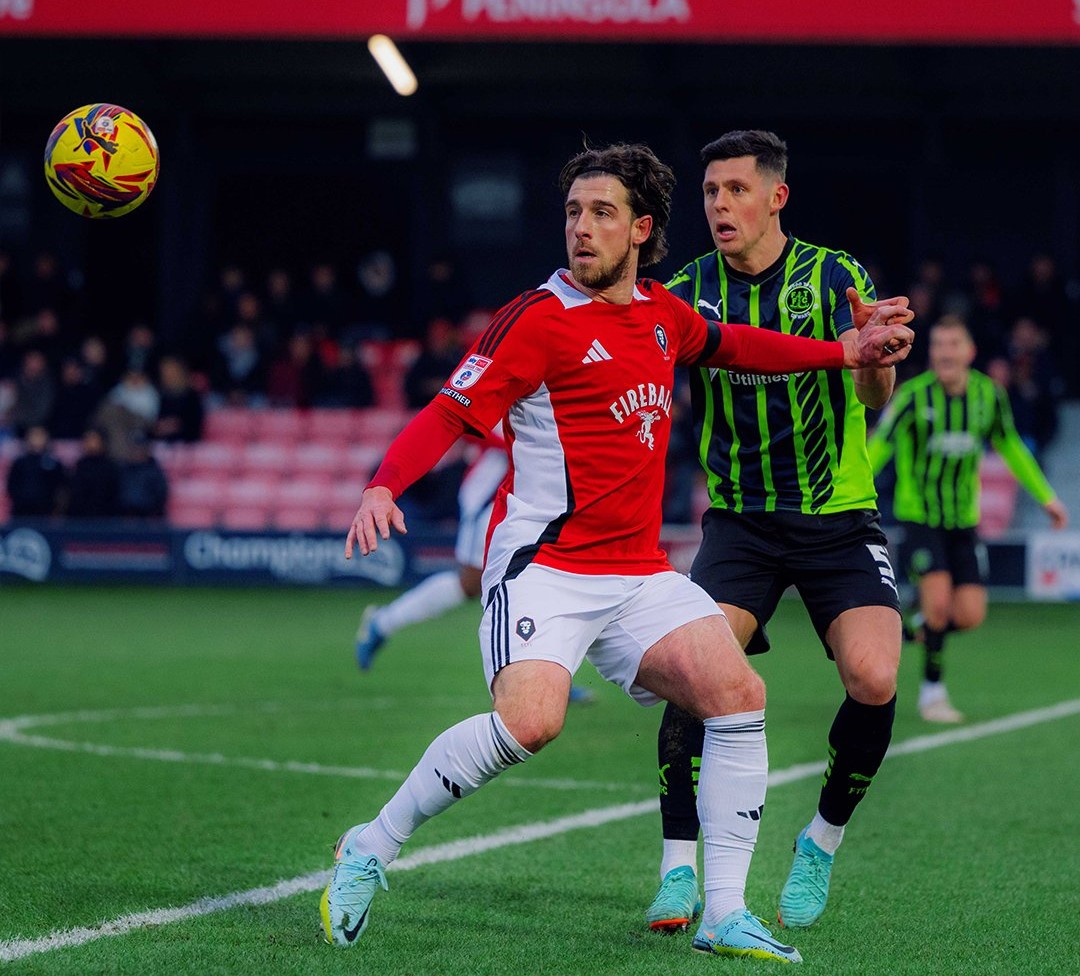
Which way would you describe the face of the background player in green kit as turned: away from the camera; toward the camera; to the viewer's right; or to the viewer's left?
toward the camera

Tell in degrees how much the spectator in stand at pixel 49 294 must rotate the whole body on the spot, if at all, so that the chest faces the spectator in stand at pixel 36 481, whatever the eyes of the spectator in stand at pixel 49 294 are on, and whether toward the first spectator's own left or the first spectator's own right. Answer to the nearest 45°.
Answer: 0° — they already face them

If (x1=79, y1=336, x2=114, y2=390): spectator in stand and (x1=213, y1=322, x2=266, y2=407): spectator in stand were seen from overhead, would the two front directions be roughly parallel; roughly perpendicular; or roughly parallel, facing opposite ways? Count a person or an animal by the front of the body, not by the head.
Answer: roughly parallel

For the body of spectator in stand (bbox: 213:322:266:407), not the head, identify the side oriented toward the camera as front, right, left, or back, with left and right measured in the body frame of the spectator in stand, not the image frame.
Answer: front

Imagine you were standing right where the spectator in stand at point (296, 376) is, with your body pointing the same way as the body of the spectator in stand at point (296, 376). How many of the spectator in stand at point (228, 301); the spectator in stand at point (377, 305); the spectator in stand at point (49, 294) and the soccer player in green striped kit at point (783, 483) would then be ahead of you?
1

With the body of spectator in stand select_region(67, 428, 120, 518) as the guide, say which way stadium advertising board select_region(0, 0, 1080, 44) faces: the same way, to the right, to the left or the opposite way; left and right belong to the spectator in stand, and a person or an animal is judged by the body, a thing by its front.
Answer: the same way

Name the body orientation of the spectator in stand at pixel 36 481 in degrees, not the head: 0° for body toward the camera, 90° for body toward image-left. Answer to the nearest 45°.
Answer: approximately 0°

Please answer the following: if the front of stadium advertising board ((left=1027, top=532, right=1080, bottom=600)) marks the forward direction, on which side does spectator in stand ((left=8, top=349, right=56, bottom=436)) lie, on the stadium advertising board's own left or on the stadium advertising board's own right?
on the stadium advertising board's own right

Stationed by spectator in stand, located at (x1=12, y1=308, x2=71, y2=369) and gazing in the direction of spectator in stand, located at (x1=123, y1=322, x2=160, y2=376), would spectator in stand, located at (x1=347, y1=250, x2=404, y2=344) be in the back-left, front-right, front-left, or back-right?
front-left

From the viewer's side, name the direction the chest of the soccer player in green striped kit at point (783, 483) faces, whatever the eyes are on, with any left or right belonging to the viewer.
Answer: facing the viewer and to the left of the viewer

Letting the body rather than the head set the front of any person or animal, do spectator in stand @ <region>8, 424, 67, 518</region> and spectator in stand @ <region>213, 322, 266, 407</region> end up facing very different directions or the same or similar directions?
same or similar directions

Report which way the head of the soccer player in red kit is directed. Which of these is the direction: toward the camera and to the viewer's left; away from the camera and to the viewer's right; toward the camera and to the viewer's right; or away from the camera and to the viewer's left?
toward the camera and to the viewer's left

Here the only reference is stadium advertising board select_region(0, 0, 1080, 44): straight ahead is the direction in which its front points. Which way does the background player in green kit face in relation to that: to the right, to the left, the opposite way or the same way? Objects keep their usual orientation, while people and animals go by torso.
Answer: the same way

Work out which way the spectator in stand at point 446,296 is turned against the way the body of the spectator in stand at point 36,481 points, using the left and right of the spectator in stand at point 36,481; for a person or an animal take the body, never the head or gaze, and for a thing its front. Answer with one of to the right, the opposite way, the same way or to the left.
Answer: the same way

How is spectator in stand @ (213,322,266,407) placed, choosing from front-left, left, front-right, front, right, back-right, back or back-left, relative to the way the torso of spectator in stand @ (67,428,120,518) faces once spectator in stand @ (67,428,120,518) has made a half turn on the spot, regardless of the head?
front-right

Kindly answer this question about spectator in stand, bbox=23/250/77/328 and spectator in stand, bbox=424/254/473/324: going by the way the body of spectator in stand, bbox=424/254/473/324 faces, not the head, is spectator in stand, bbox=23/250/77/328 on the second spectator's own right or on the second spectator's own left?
on the second spectator's own right

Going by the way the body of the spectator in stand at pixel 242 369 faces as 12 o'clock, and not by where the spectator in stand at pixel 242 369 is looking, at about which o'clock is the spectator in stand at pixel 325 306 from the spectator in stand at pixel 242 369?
the spectator in stand at pixel 325 306 is roughly at 8 o'clock from the spectator in stand at pixel 242 369.

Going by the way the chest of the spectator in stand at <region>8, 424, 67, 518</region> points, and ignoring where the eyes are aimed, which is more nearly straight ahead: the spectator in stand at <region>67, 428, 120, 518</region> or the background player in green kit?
the background player in green kit

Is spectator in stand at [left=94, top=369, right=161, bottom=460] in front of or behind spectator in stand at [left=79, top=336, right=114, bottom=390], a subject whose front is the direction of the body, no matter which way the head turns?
in front

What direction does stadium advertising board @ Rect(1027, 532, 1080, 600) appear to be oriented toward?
toward the camera
